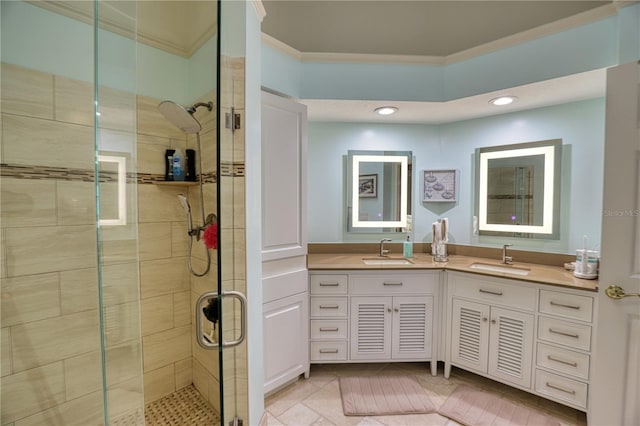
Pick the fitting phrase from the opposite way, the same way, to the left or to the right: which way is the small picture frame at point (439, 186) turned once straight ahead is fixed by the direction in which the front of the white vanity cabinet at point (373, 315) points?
the same way

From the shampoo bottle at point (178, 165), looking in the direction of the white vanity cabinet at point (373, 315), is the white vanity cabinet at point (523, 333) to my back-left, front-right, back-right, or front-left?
front-right

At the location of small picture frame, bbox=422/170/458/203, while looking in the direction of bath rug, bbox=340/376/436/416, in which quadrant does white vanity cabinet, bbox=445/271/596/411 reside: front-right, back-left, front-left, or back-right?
front-left

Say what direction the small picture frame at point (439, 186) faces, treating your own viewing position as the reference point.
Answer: facing the viewer

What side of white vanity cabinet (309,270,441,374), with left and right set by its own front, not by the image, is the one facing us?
front

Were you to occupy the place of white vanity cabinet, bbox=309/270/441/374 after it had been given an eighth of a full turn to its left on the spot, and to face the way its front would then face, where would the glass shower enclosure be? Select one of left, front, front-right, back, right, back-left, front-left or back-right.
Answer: right

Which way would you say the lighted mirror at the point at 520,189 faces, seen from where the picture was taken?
facing the viewer and to the left of the viewer

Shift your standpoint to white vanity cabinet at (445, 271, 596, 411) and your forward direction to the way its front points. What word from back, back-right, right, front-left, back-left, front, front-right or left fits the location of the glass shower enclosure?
front
